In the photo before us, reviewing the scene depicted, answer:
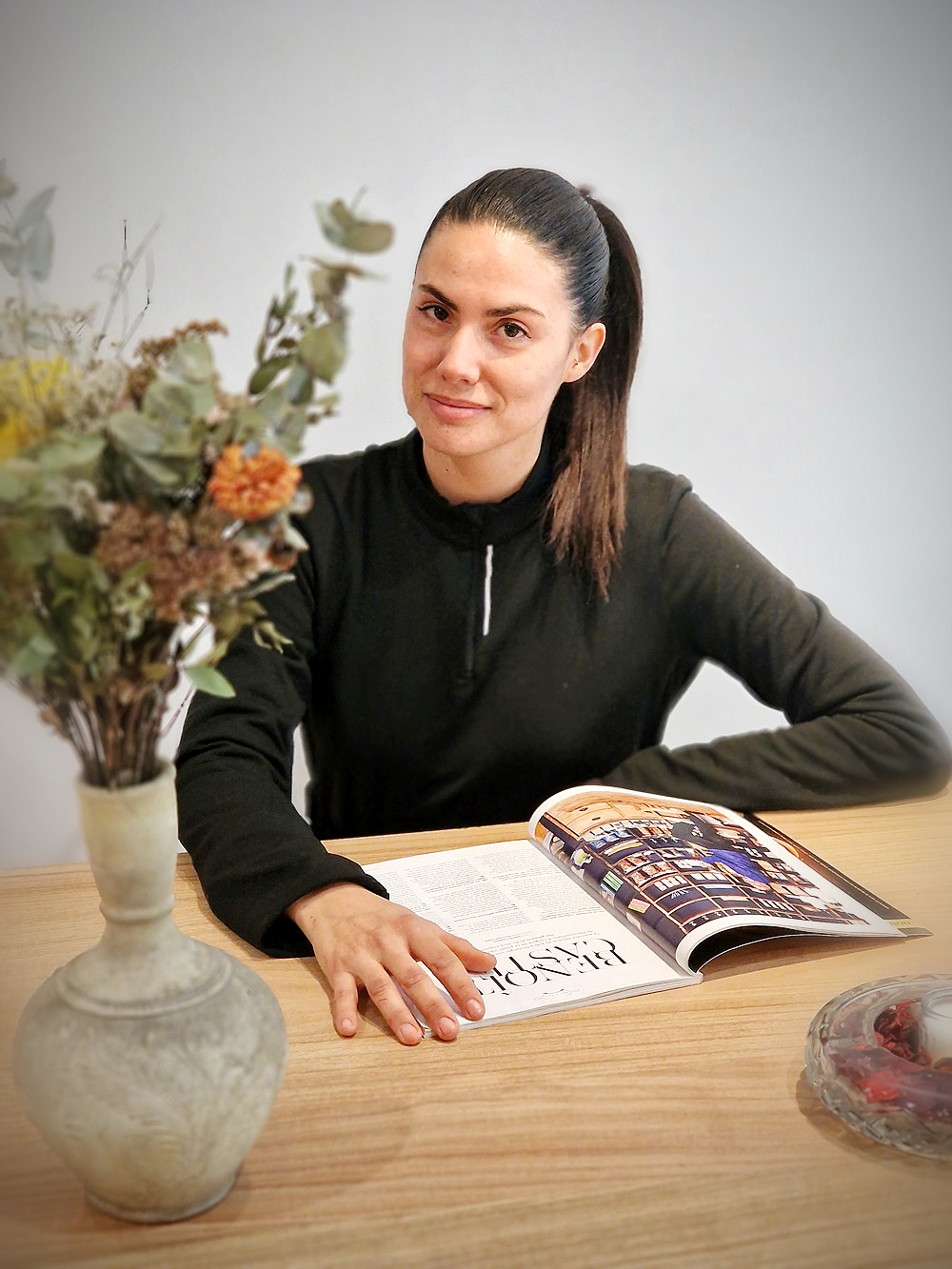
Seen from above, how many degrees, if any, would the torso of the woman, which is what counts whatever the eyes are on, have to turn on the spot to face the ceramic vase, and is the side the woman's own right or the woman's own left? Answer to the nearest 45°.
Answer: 0° — they already face it

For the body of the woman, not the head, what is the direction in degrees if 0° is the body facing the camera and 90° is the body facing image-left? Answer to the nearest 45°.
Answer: approximately 0°

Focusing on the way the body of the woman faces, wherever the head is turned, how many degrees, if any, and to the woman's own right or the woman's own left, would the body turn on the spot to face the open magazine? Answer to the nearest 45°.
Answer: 0° — they already face it

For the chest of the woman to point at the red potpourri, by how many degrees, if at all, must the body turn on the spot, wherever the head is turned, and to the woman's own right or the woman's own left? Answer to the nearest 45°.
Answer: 0° — they already face it
